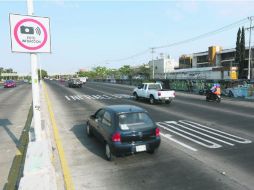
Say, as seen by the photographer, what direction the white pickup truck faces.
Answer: facing away from the viewer and to the left of the viewer

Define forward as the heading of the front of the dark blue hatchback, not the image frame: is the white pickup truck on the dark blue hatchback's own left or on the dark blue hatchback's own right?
on the dark blue hatchback's own right

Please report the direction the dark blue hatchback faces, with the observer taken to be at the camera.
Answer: facing away from the viewer and to the left of the viewer

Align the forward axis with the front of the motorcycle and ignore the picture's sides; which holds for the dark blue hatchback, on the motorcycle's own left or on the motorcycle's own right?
on the motorcycle's own left

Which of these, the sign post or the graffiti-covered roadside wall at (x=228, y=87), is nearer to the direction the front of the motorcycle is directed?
the graffiti-covered roadside wall

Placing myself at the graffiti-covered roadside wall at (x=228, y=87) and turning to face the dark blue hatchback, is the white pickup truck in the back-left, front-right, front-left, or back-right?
front-right

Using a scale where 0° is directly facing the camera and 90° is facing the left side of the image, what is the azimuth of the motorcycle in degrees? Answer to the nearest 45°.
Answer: approximately 135°

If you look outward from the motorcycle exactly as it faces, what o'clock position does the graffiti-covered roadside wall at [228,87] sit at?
The graffiti-covered roadside wall is roughly at 2 o'clock from the motorcycle.

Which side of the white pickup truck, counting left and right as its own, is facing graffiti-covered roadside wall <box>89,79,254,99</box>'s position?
right

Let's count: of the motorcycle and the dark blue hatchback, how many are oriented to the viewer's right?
0
